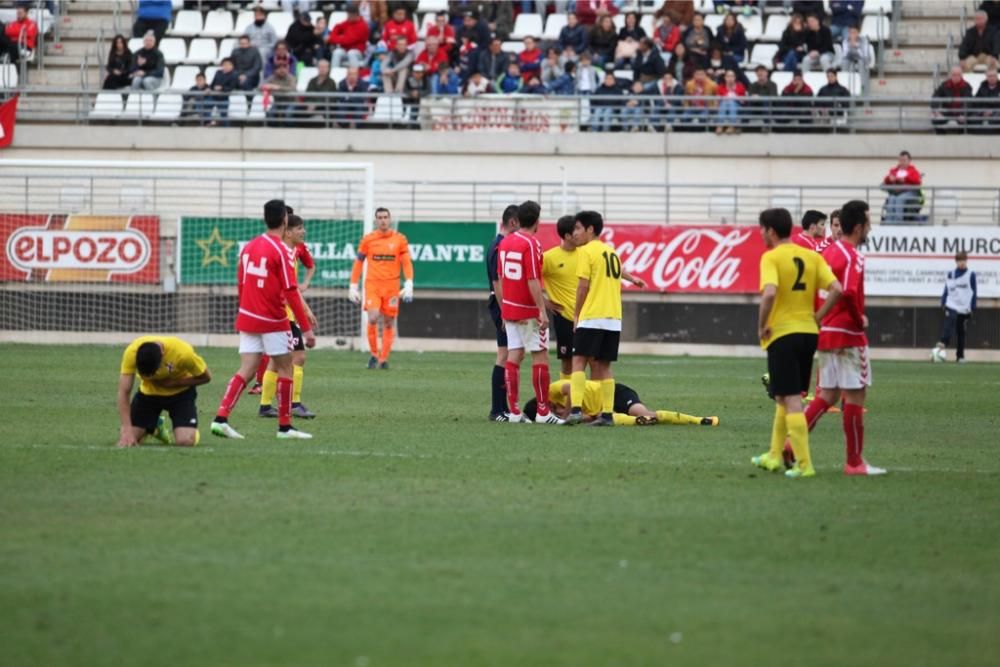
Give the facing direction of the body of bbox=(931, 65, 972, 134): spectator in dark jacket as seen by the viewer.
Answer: toward the camera

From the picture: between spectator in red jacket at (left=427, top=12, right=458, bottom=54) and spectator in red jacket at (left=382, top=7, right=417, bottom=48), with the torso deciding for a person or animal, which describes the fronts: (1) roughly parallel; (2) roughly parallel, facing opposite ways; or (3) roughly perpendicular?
roughly parallel

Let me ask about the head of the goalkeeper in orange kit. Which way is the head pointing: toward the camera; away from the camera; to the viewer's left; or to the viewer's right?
toward the camera

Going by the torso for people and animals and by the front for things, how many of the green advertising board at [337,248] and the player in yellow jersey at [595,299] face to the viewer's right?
0

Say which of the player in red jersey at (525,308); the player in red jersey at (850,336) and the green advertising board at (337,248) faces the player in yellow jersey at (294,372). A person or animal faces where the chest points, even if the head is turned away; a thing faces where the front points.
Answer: the green advertising board

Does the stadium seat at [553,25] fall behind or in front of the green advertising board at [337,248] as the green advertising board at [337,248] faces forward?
behind

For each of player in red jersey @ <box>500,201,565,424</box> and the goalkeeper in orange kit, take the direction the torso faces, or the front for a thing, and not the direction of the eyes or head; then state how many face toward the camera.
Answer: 1

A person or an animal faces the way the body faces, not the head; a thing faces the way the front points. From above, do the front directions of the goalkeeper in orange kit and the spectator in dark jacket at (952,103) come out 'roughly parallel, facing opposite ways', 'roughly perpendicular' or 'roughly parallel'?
roughly parallel

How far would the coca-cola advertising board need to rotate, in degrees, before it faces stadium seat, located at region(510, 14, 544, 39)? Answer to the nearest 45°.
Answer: approximately 135° to its right

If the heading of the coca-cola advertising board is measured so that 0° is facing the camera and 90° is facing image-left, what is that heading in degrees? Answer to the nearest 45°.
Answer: approximately 0°

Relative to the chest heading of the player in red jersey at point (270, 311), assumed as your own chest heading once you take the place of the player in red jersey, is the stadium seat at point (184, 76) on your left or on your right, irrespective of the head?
on your left

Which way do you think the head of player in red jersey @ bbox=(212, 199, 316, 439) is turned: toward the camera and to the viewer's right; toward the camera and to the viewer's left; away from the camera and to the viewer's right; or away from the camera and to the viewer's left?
away from the camera and to the viewer's right

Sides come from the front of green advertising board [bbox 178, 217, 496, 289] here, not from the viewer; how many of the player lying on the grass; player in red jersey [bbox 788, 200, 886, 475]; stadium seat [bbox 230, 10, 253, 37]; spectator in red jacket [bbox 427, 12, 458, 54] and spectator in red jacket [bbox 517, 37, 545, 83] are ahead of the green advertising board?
2

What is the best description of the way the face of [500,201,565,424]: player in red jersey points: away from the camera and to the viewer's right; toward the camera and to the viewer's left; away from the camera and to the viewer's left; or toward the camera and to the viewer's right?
away from the camera and to the viewer's right

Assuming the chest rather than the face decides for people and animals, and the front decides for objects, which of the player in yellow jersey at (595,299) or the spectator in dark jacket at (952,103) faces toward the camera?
the spectator in dark jacket

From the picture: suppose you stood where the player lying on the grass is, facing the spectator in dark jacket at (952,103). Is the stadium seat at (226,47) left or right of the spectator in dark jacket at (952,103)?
left
